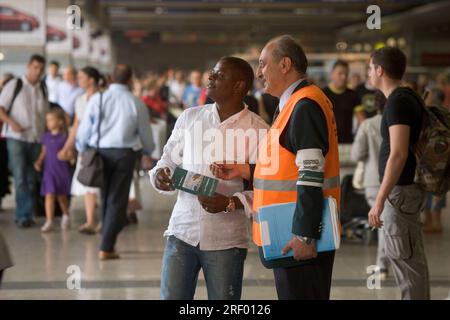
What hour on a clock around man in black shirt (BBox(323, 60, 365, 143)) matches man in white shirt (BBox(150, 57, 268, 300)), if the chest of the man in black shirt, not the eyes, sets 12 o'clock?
The man in white shirt is roughly at 12 o'clock from the man in black shirt.

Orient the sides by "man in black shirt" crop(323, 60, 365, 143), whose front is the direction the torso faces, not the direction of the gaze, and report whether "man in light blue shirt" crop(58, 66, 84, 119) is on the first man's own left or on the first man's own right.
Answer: on the first man's own right

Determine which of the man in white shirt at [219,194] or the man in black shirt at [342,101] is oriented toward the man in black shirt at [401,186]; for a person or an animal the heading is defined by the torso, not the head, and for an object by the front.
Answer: the man in black shirt at [342,101]

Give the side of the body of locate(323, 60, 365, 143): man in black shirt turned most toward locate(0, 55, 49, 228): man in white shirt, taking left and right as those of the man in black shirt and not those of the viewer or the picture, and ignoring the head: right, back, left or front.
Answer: right

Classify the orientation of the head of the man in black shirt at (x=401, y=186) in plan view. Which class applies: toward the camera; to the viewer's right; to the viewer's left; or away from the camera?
to the viewer's left

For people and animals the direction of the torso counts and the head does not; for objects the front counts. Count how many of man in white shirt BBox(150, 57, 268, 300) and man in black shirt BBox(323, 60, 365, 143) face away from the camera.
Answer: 0

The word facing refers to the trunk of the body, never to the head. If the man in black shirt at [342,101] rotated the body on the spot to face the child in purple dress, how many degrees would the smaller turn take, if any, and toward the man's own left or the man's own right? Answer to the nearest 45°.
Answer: approximately 90° to the man's own right

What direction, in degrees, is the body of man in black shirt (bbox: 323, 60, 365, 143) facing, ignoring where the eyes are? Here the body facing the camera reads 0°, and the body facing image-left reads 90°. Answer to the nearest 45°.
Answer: approximately 0°

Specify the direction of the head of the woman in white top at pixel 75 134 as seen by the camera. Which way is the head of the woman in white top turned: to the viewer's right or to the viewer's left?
to the viewer's left

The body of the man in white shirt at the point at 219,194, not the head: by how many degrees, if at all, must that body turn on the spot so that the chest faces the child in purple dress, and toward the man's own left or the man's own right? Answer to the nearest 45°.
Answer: approximately 135° to the man's own right

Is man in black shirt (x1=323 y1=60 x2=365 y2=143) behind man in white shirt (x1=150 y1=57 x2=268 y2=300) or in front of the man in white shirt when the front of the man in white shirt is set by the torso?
behind
